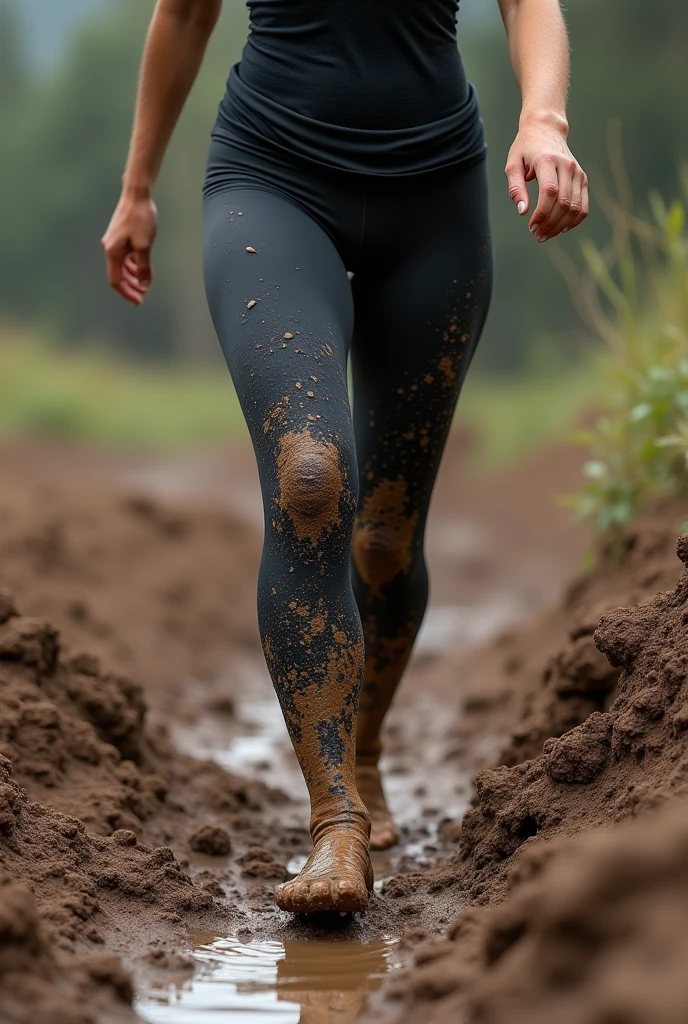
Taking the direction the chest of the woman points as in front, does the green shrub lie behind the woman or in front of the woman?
behind

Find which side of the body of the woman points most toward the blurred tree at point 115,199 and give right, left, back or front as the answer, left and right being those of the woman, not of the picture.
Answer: back

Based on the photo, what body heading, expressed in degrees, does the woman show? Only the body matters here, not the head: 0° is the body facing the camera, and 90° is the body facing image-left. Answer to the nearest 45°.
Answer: approximately 0°

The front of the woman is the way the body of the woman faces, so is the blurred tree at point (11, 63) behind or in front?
behind
